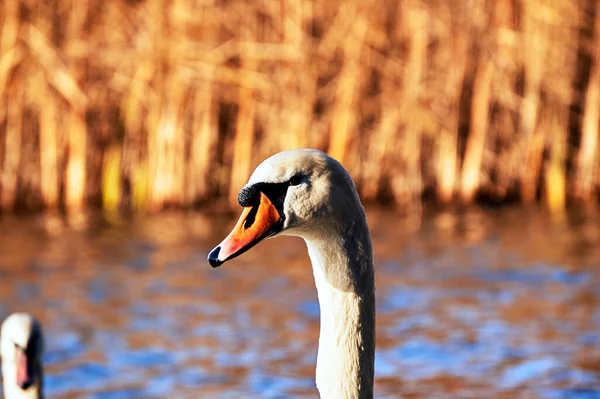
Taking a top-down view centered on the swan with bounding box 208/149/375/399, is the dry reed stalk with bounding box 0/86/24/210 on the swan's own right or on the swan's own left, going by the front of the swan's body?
on the swan's own right

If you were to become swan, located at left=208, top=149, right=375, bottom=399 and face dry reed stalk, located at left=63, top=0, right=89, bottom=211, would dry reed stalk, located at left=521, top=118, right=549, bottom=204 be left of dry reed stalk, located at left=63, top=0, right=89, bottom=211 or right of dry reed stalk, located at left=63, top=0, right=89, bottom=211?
right

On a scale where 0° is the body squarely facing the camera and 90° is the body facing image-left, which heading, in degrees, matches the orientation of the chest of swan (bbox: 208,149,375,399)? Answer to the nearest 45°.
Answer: approximately 90°

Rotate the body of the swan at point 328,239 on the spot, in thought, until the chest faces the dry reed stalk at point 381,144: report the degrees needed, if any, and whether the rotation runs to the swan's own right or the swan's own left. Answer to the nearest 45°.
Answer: approximately 90° to the swan's own right
